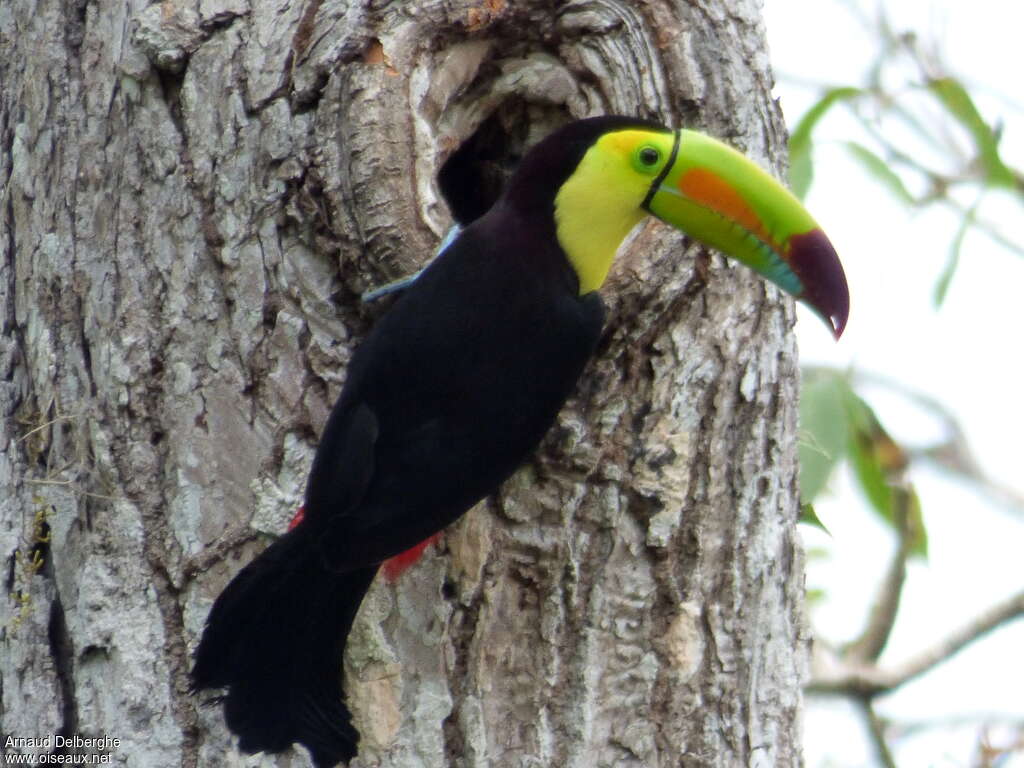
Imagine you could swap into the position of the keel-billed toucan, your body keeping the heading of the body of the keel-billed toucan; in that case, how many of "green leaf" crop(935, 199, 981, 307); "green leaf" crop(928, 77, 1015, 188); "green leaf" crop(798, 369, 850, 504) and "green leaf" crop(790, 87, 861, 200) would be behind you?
0

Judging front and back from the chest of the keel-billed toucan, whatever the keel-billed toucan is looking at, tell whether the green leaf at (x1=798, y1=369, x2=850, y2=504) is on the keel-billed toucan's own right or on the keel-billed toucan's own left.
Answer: on the keel-billed toucan's own left

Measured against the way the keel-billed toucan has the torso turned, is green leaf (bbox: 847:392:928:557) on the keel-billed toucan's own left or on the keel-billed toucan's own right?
on the keel-billed toucan's own left

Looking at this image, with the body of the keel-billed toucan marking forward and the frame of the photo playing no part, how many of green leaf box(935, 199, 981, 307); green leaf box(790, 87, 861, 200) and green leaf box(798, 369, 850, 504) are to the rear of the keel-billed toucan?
0

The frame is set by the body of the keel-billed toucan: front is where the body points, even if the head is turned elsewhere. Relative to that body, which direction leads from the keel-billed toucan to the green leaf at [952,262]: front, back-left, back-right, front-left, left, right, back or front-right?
front-left

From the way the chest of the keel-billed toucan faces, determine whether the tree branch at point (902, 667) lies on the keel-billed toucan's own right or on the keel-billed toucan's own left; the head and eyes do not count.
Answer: on the keel-billed toucan's own left

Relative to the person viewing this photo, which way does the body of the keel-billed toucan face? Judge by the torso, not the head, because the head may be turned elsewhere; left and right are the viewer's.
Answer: facing to the right of the viewer
